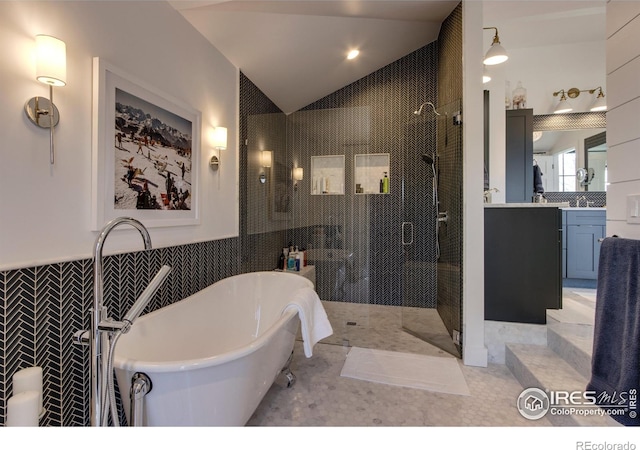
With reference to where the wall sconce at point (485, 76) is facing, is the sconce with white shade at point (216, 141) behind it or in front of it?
behind

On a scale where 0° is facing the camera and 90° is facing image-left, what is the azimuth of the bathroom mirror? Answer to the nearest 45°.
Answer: approximately 0°

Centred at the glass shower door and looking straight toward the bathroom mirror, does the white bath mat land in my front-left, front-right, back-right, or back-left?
back-right

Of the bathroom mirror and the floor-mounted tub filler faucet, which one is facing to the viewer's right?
the floor-mounted tub filler faucet

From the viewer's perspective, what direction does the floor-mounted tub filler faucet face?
to the viewer's right

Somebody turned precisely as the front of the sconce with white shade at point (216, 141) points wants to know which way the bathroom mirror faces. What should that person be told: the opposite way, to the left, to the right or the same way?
to the right
